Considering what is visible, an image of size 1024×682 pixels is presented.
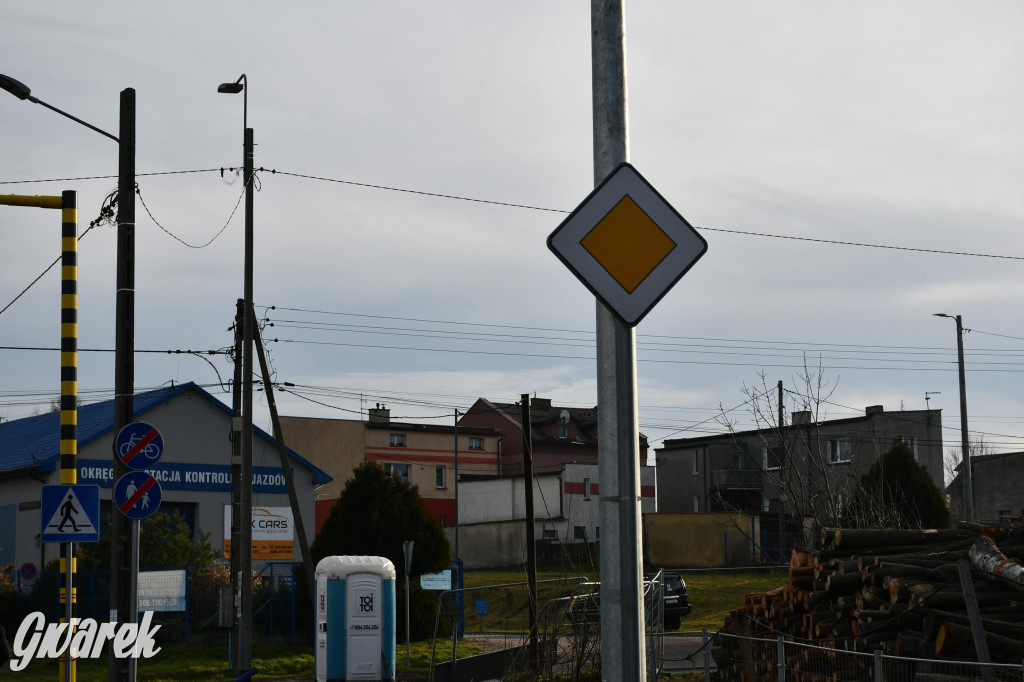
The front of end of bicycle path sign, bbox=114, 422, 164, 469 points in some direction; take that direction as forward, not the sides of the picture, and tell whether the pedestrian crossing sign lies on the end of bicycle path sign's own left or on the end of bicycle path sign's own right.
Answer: on the end of bicycle path sign's own right

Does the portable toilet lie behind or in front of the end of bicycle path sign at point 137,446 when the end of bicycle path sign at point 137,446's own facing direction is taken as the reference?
behind

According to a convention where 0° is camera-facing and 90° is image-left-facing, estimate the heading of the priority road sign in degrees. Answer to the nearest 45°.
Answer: approximately 0°

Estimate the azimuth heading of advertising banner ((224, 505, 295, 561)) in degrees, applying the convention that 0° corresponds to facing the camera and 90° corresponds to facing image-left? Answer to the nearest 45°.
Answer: approximately 0°

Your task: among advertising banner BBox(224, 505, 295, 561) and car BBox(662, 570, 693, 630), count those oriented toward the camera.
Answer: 1

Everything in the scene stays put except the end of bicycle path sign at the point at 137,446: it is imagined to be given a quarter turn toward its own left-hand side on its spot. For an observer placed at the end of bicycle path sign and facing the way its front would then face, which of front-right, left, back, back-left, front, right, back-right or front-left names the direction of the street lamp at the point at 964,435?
front-left

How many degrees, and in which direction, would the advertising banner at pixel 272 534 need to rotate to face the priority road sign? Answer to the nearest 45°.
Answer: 0° — it already faces it

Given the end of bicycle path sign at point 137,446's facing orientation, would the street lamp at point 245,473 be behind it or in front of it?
behind
